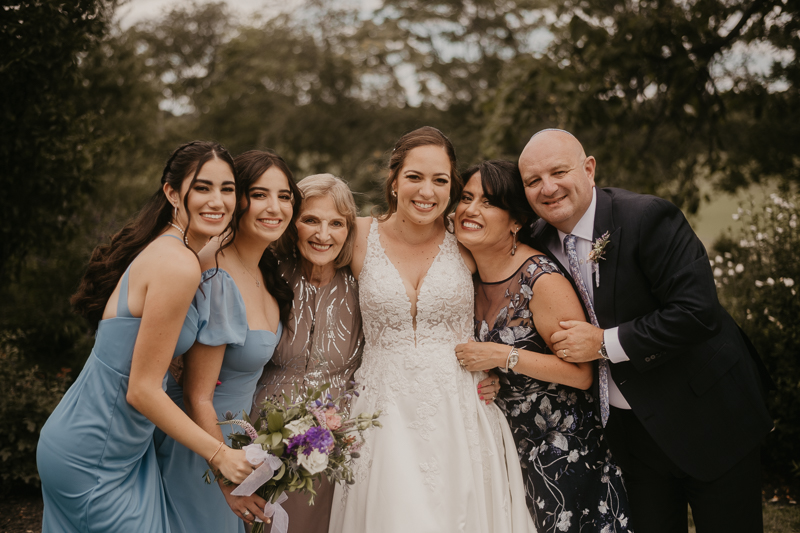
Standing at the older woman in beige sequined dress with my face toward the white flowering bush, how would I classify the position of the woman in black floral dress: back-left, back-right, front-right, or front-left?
front-right

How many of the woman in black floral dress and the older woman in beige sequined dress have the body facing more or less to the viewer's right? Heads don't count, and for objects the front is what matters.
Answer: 0

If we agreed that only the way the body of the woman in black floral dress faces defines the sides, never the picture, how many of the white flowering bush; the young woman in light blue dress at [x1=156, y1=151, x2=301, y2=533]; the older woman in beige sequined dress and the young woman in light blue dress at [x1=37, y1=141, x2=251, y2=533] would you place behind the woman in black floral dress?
1

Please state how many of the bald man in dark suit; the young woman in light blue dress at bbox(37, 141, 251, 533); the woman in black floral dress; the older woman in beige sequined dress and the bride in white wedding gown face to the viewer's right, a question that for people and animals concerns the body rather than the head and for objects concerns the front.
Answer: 1

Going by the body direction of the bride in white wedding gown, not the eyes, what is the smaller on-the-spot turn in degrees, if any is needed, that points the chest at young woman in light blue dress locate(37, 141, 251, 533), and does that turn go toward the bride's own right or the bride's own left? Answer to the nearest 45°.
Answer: approximately 45° to the bride's own right

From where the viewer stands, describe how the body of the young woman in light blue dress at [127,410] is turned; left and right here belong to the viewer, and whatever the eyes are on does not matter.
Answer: facing to the right of the viewer

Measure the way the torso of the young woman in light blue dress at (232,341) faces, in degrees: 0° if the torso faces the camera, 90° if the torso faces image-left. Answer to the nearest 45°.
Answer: approximately 315°

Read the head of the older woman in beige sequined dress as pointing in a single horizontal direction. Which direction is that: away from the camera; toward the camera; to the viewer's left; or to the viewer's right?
toward the camera

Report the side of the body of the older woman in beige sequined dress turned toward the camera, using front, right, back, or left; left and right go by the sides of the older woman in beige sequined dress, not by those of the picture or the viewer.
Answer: front

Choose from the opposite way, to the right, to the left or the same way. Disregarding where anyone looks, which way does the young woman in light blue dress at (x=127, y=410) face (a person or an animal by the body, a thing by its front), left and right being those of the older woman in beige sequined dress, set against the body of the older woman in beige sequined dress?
to the left

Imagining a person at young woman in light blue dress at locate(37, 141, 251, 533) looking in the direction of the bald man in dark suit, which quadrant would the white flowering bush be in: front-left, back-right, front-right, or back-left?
front-left

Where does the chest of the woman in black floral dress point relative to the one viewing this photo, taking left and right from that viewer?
facing the viewer and to the left of the viewer
